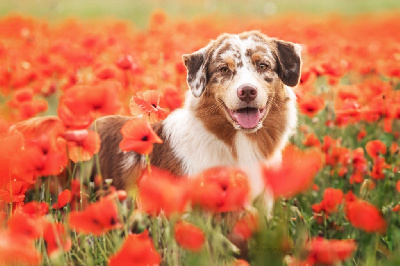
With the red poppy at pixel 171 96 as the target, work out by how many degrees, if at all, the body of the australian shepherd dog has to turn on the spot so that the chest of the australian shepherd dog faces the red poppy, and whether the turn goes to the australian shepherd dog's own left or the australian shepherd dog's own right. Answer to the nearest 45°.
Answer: approximately 180°

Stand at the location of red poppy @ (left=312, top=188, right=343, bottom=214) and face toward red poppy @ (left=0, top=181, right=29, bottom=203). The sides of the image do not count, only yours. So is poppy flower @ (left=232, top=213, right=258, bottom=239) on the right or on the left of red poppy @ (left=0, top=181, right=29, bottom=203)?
left

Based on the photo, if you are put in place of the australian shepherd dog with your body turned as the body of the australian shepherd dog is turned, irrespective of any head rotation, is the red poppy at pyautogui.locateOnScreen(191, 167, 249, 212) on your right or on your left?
on your right

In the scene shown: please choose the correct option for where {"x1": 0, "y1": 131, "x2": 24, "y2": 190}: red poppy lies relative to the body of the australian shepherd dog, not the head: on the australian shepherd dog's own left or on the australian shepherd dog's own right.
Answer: on the australian shepherd dog's own right

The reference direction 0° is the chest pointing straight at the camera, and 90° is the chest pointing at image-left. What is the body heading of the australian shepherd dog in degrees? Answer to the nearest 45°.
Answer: approximately 315°

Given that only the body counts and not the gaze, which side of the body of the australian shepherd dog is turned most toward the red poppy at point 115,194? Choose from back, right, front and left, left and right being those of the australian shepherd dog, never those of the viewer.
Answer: right

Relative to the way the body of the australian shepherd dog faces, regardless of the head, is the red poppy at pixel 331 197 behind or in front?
in front

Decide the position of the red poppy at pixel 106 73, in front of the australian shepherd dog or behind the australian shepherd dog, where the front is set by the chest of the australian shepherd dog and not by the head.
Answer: behind

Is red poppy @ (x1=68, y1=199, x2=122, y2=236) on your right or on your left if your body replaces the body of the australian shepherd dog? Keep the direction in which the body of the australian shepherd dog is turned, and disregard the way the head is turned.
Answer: on your right

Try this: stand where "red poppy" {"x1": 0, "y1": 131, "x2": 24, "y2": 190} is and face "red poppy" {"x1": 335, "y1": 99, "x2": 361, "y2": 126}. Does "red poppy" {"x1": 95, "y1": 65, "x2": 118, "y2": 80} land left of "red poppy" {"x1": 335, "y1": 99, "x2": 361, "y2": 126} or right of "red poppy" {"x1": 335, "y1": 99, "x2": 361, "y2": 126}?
left

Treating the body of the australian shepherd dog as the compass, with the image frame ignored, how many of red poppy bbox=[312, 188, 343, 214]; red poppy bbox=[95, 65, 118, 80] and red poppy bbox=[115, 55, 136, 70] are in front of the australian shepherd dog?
1

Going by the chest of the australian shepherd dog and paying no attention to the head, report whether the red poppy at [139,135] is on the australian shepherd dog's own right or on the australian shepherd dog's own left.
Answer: on the australian shepherd dog's own right

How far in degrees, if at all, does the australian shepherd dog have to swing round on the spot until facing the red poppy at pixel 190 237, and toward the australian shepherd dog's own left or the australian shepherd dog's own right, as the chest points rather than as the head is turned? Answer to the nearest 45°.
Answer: approximately 45° to the australian shepherd dog's own right

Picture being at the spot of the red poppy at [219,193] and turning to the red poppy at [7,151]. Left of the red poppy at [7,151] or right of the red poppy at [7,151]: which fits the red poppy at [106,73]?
right

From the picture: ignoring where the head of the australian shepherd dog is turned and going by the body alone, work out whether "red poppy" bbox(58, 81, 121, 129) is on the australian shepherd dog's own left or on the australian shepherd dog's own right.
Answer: on the australian shepherd dog's own right

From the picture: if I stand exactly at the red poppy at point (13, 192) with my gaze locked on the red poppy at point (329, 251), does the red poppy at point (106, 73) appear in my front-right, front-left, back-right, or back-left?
back-left
